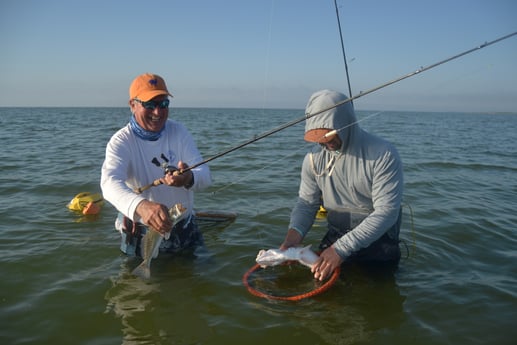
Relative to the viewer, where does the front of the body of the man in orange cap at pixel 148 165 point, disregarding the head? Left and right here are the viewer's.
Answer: facing the viewer and to the right of the viewer

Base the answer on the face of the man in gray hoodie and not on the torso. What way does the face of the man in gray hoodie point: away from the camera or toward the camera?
toward the camera

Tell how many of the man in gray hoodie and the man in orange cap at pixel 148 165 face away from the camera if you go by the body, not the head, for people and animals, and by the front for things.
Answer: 0

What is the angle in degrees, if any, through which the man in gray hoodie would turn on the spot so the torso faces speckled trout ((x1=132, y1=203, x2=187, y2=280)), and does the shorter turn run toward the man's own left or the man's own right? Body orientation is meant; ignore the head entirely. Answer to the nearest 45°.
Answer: approximately 45° to the man's own right

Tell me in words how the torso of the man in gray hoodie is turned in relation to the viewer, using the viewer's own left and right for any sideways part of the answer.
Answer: facing the viewer and to the left of the viewer

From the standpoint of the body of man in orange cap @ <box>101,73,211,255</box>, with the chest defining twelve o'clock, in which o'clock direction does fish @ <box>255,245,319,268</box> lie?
The fish is roughly at 11 o'clock from the man in orange cap.

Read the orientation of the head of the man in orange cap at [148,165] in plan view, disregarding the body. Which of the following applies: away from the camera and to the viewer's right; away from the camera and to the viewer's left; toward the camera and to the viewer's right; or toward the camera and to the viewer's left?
toward the camera and to the viewer's right
